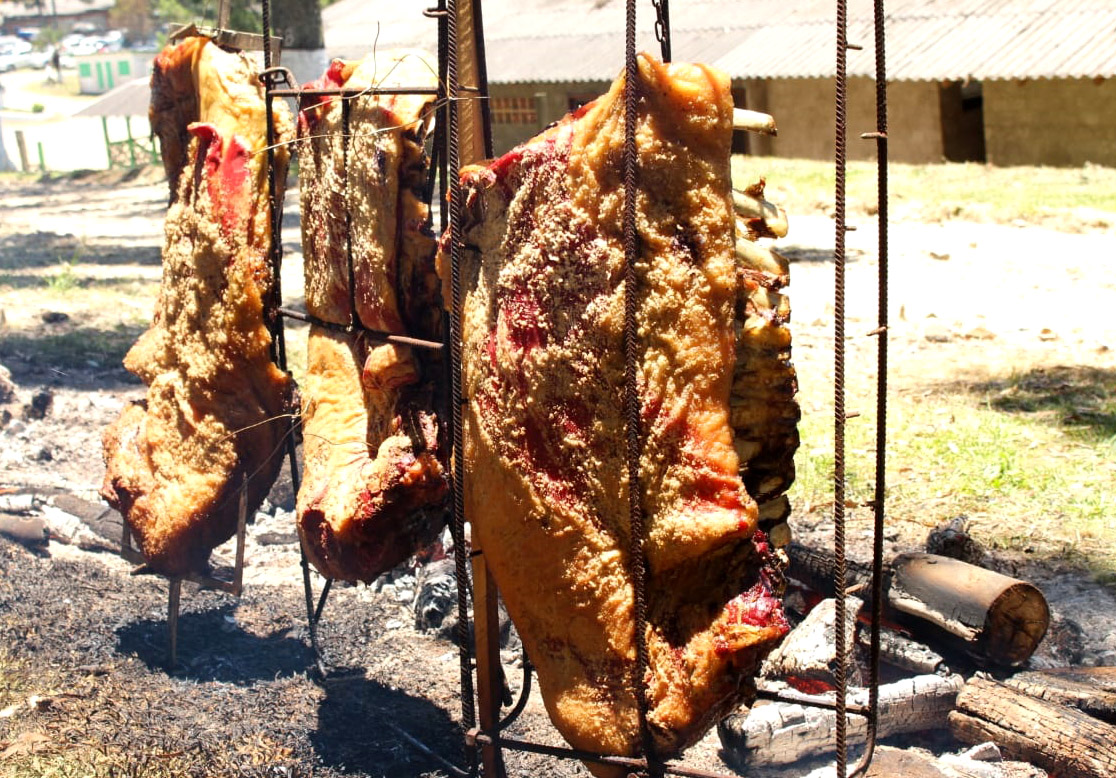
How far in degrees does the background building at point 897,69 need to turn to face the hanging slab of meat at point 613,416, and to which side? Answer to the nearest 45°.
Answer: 0° — it already faces it

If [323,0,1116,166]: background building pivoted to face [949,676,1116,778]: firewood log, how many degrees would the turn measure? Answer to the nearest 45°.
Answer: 0° — it already faces it

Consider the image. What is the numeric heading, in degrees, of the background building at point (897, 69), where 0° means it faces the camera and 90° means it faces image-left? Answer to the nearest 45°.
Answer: approximately 0°

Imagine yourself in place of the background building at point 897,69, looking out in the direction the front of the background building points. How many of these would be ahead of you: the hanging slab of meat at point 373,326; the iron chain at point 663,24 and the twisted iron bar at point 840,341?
3

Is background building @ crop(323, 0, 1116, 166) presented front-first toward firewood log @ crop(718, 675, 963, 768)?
yes

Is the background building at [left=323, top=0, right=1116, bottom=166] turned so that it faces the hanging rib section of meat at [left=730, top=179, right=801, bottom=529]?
yes

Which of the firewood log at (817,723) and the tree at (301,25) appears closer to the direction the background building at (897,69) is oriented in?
the firewood log

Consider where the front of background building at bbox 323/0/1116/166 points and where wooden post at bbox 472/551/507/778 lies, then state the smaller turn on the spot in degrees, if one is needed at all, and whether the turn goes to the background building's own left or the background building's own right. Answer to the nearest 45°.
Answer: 0° — it already faces it
